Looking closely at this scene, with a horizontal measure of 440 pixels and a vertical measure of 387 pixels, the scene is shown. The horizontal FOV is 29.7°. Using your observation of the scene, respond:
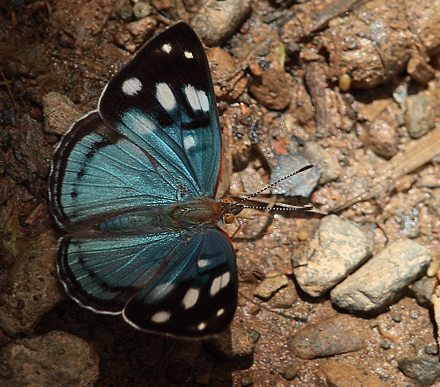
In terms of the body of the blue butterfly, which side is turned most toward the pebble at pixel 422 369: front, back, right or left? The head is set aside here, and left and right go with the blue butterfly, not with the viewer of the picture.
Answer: front

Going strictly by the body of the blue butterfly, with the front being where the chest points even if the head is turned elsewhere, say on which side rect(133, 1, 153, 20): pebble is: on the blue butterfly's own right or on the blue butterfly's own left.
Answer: on the blue butterfly's own left

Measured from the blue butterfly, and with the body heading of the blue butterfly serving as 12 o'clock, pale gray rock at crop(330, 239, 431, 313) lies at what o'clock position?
The pale gray rock is roughly at 12 o'clock from the blue butterfly.

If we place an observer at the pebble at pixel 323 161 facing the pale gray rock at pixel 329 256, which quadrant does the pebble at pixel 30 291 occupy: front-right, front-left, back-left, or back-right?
front-right

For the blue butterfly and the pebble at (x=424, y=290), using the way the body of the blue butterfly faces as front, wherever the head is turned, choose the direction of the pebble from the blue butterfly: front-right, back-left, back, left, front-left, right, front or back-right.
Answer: front

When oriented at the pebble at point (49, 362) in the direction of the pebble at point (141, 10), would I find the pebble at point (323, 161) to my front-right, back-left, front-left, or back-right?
front-right

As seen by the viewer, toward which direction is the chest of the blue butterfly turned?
to the viewer's right
